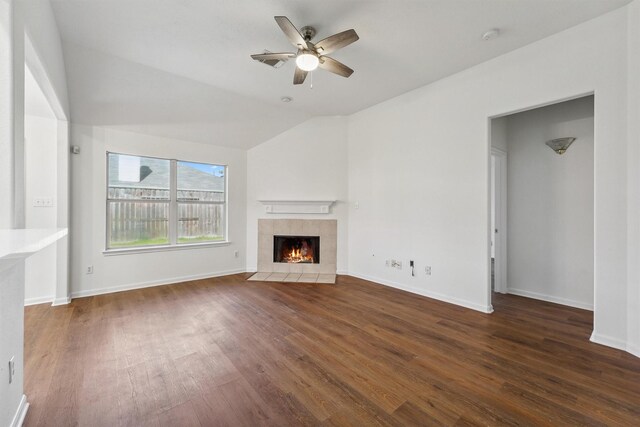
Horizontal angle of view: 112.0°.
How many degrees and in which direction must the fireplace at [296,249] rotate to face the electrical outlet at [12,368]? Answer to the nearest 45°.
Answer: approximately 45° to its right

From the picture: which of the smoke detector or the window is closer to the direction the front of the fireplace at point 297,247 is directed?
the smoke detector

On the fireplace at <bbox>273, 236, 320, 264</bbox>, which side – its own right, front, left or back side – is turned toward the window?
right

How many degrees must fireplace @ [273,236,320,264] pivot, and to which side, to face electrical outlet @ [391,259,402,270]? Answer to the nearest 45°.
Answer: approximately 45° to its left

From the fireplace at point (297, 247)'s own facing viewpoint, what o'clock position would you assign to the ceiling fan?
The ceiling fan is roughly at 12 o'clock from the fireplace.

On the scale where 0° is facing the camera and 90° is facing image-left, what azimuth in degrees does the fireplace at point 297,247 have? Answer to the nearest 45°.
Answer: approximately 0°

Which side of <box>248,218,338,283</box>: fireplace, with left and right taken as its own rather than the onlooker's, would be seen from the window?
right

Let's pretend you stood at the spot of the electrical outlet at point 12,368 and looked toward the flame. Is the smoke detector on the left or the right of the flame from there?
right

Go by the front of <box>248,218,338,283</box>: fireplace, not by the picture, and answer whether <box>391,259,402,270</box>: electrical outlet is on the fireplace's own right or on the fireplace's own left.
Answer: on the fireplace's own left

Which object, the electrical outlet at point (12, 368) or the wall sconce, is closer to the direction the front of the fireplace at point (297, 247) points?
the electrical outlet
